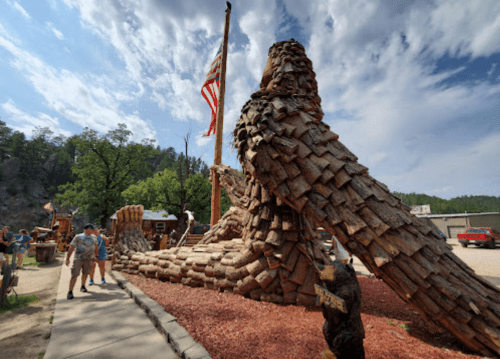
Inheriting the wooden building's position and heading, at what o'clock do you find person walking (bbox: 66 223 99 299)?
The person walking is roughly at 12 o'clock from the wooden building.

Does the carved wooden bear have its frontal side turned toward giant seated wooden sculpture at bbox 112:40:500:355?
no

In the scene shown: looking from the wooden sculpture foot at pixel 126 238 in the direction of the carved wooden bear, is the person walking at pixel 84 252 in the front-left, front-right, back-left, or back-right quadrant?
front-right

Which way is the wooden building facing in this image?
toward the camera

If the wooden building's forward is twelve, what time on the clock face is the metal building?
The metal building is roughly at 10 o'clock from the wooden building.

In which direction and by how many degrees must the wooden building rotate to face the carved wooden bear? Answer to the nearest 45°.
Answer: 0° — it already faces it

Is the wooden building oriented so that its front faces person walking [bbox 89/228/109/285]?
yes

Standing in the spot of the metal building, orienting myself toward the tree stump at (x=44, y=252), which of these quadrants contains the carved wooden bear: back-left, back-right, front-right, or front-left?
front-left

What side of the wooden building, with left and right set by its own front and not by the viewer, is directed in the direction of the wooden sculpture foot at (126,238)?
front

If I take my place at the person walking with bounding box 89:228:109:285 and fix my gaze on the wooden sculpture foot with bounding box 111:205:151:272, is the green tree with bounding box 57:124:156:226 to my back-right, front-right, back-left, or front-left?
front-left

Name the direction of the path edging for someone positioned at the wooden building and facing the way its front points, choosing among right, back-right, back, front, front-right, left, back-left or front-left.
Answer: front

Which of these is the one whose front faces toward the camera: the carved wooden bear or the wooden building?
the wooden building
